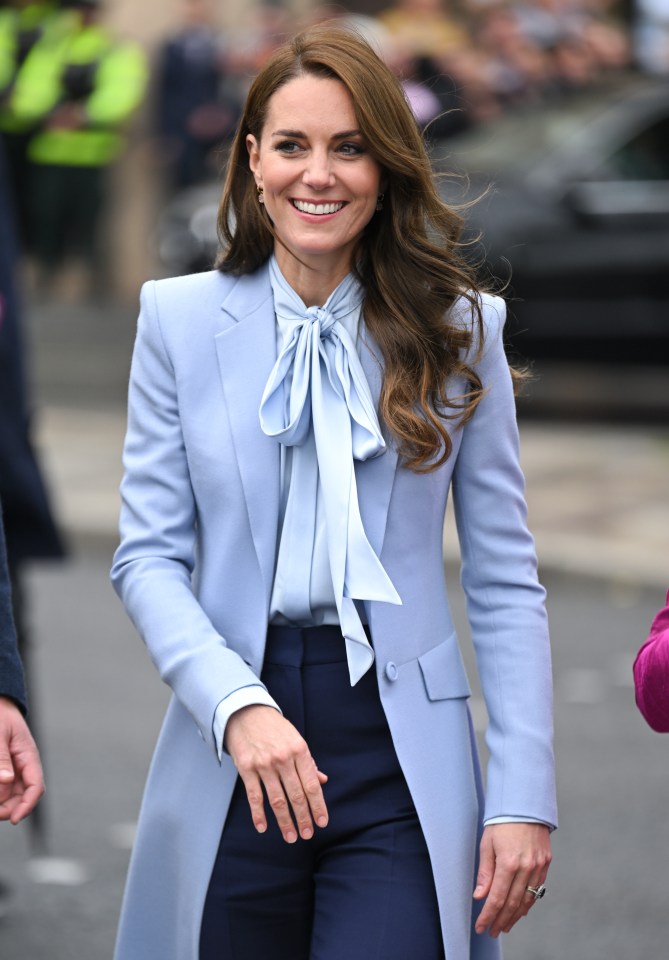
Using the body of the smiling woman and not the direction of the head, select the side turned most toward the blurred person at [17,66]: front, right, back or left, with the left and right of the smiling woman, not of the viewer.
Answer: back

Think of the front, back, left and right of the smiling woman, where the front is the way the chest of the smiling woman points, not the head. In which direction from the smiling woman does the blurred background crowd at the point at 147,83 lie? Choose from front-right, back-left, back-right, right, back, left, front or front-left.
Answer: back

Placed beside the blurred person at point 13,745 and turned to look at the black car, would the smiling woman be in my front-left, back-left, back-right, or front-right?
front-right

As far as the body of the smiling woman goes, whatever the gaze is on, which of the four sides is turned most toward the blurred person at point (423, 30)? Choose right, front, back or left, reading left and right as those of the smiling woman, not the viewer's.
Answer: back

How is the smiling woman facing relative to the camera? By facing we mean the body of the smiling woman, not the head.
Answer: toward the camera

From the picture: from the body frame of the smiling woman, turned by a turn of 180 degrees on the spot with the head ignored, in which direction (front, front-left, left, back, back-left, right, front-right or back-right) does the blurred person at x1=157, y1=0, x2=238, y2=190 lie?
front

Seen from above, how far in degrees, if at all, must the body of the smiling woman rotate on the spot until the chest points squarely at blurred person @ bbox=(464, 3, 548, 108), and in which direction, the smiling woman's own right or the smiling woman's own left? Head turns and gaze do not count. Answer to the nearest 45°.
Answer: approximately 180°

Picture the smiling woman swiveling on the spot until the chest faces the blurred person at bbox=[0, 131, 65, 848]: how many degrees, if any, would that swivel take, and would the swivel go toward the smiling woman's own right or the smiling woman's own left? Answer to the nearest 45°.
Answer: approximately 135° to the smiling woman's own right

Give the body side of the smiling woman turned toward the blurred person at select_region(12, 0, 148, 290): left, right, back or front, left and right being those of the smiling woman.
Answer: back

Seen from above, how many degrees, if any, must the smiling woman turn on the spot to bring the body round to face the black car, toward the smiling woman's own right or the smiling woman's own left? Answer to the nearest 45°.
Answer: approximately 180°

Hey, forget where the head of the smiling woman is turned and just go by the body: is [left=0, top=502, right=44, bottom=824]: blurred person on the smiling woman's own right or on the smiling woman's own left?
on the smiling woman's own right

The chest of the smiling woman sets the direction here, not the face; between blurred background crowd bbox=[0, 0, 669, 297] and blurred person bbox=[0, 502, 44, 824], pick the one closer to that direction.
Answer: the blurred person
